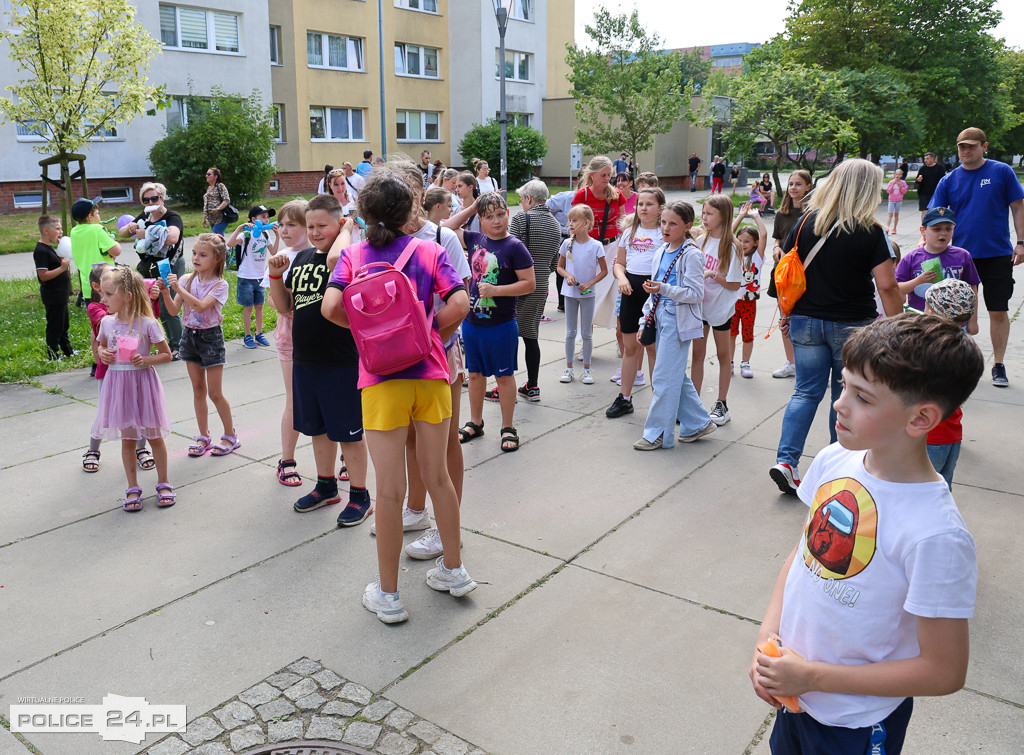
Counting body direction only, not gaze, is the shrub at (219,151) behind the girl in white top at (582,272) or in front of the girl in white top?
behind

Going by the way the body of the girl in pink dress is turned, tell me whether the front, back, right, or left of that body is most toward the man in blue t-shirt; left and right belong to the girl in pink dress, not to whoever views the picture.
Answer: left

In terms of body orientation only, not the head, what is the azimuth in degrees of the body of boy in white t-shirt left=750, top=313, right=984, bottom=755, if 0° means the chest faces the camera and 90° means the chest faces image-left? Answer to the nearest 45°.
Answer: approximately 45°

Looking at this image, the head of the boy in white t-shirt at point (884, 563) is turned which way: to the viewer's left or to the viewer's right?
to the viewer's left

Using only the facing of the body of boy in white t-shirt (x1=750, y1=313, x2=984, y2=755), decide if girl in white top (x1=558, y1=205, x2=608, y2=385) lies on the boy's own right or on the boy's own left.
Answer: on the boy's own right

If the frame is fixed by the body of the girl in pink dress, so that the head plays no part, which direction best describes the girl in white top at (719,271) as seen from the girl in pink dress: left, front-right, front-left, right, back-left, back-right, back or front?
left

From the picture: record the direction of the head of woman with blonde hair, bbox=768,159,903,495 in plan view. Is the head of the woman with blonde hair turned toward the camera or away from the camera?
away from the camera

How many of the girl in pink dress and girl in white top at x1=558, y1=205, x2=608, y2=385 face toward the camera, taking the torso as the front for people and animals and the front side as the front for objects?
2
